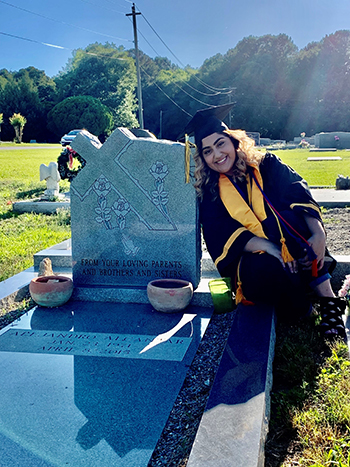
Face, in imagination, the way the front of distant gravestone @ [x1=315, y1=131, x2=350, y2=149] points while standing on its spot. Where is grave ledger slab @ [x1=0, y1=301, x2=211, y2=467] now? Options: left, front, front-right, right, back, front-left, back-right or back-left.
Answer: front

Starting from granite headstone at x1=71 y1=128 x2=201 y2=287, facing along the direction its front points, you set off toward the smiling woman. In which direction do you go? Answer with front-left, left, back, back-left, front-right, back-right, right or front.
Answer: front-left

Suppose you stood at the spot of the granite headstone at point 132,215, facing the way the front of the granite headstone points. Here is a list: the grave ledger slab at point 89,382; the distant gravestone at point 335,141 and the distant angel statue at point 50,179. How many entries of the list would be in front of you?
1

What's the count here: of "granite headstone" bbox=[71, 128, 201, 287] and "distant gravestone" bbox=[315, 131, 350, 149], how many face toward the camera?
2

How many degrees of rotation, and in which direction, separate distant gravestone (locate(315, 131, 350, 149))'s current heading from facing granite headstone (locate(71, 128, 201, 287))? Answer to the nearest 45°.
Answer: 0° — it already faces it

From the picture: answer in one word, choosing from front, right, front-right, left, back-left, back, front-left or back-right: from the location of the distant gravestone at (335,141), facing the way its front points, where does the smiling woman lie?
front

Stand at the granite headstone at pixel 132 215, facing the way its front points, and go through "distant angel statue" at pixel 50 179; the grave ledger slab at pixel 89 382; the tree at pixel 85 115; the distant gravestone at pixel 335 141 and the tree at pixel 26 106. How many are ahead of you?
1

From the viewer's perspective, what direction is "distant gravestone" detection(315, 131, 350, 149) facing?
toward the camera

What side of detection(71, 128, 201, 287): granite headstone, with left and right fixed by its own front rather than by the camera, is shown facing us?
front

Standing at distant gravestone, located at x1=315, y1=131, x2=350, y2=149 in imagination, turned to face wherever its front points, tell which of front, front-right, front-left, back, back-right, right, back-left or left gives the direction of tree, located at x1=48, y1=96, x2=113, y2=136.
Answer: right

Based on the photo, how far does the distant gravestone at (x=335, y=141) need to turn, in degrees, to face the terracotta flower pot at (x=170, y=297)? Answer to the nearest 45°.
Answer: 0° — it already faces it
